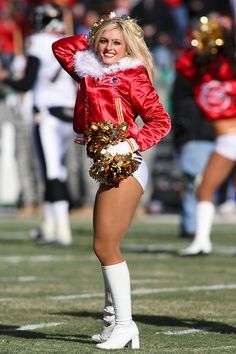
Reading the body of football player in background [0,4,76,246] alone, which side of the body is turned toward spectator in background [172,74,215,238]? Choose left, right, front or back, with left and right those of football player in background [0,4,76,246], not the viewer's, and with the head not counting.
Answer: right

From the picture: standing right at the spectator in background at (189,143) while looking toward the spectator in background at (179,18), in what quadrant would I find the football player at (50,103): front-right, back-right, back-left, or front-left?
back-left
